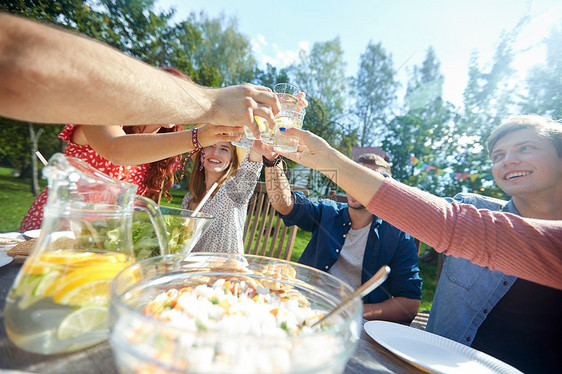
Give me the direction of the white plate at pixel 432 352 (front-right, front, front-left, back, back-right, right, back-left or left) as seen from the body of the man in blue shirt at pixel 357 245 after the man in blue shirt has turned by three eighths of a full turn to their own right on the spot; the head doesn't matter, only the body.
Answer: back

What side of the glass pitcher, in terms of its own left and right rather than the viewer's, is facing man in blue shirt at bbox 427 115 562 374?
back

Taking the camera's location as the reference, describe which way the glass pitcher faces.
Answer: facing to the left of the viewer

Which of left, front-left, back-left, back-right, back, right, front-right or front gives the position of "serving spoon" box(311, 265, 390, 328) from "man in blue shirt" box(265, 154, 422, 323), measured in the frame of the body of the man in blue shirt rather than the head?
front-left

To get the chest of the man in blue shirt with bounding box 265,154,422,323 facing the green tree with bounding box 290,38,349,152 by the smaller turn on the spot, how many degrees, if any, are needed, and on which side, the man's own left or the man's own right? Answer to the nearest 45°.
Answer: approximately 135° to the man's own right

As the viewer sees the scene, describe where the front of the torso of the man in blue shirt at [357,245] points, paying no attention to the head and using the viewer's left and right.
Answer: facing the viewer and to the left of the viewer

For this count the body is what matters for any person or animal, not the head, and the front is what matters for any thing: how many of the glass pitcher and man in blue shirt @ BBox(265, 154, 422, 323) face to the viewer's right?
0

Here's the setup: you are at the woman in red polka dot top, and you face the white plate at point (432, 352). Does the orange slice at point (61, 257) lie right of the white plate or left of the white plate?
right

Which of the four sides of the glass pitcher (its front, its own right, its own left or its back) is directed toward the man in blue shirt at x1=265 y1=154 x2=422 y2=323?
back

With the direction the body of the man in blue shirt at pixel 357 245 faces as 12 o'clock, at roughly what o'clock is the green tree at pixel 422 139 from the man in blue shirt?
The green tree is roughly at 5 o'clock from the man in blue shirt.

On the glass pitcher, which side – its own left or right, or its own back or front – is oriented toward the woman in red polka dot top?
right
